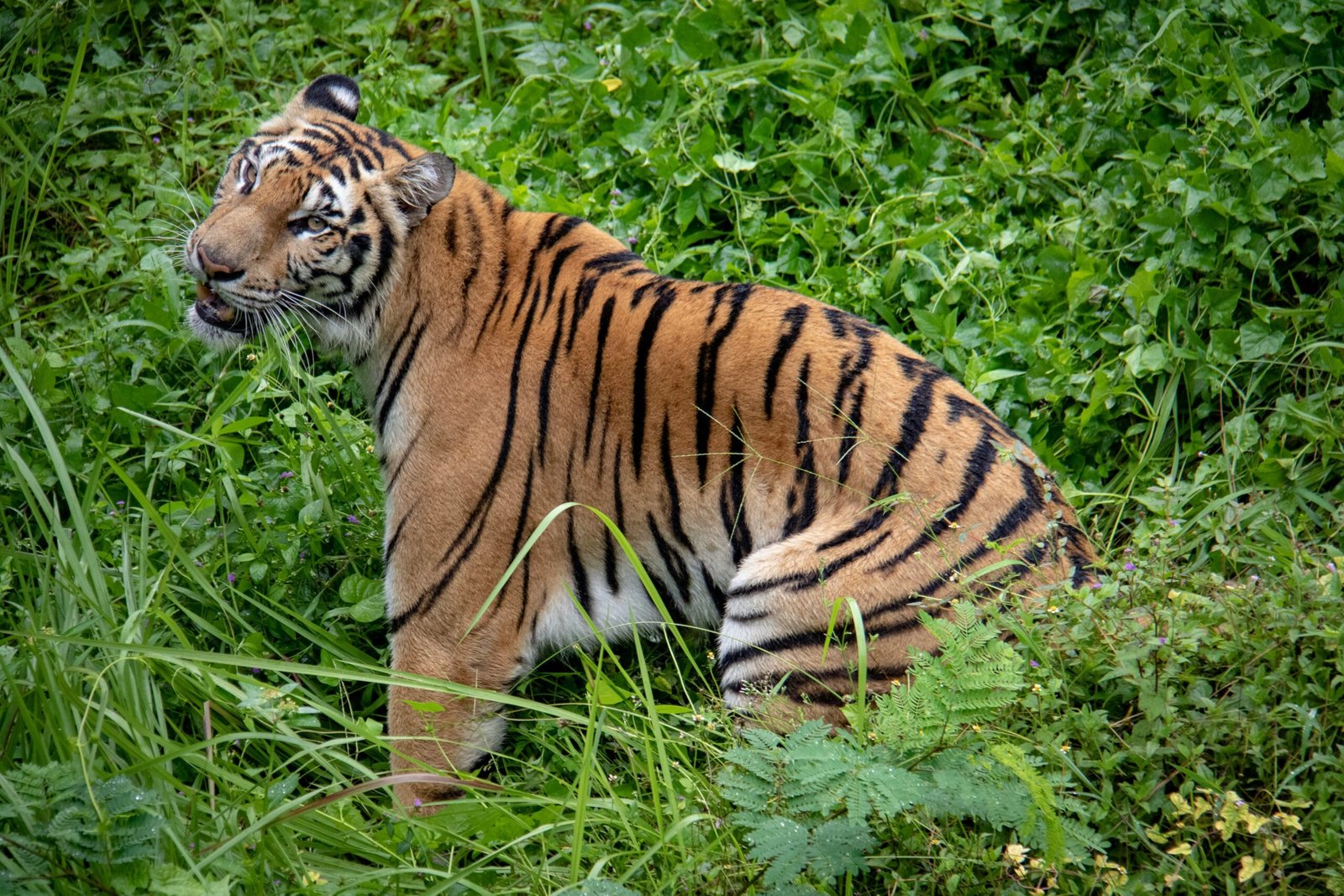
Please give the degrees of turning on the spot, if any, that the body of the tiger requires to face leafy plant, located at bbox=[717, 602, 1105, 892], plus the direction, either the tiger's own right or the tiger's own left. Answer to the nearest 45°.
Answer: approximately 135° to the tiger's own left

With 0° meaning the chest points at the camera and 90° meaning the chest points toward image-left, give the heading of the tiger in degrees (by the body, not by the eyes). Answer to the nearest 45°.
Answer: approximately 90°

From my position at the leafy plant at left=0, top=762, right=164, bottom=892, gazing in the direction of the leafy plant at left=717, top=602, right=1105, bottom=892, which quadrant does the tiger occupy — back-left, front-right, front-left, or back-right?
front-left

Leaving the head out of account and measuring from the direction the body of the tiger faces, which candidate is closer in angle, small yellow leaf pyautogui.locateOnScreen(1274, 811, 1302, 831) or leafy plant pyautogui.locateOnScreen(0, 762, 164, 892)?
the leafy plant

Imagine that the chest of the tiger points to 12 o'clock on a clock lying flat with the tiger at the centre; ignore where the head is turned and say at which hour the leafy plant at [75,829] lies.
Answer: The leafy plant is roughly at 10 o'clock from the tiger.

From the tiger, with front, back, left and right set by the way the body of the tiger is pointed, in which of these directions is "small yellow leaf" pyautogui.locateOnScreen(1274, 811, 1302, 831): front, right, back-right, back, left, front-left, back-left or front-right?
back-left
